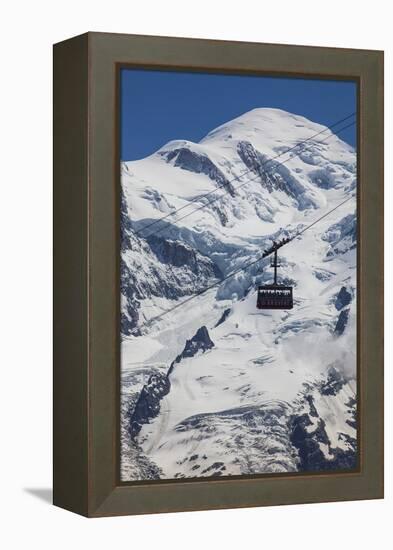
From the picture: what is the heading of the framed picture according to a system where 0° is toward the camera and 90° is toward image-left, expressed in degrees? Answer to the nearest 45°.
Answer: approximately 315°
